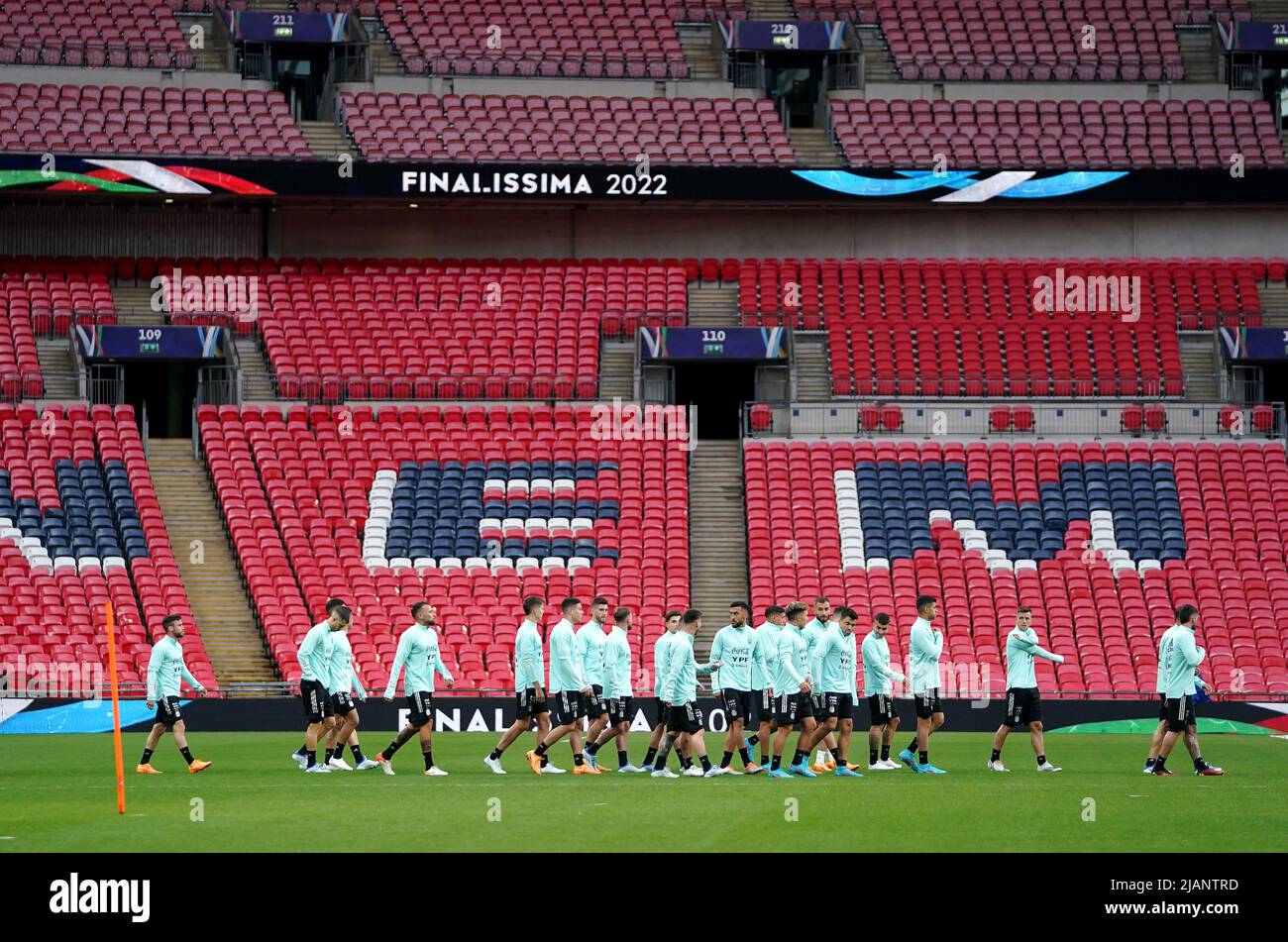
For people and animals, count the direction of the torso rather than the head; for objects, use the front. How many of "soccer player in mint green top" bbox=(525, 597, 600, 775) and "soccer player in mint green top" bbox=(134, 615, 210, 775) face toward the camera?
0

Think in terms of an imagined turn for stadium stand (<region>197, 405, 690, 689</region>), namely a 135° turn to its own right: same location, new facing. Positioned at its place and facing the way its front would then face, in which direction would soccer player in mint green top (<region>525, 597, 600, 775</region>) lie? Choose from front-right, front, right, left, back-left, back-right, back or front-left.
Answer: back-left

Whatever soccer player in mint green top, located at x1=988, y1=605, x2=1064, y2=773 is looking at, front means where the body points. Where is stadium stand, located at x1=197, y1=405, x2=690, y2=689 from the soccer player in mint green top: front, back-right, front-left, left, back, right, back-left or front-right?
back

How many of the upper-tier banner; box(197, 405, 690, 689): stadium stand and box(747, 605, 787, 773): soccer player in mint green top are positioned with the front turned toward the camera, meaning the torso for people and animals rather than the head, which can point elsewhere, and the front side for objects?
2

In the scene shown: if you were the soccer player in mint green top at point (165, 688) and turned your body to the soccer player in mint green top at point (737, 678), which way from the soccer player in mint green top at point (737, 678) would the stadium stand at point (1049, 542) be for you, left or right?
left

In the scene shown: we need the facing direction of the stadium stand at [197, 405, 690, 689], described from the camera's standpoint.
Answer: facing the viewer

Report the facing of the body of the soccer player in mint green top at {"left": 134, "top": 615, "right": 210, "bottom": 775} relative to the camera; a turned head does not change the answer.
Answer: to the viewer's right

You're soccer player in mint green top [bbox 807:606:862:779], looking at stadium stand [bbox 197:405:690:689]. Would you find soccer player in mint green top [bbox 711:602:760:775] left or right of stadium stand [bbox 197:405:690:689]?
left

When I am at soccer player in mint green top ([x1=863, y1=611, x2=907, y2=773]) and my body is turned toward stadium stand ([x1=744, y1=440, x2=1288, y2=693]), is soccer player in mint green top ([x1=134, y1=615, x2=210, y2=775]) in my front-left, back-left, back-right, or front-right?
back-left

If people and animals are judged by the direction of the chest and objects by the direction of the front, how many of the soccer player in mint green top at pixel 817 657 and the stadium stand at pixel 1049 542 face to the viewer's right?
0

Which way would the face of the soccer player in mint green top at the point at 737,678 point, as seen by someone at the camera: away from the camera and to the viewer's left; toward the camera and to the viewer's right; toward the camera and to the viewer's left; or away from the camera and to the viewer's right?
toward the camera and to the viewer's left

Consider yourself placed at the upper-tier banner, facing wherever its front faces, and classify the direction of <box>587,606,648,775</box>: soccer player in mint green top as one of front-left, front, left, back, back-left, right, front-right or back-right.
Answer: front
